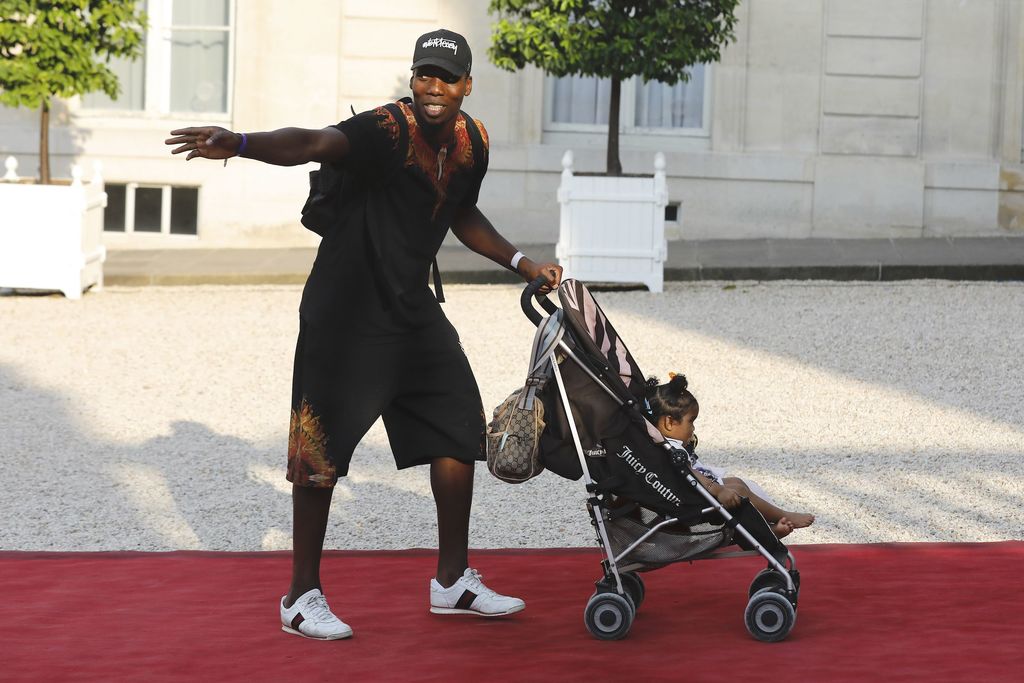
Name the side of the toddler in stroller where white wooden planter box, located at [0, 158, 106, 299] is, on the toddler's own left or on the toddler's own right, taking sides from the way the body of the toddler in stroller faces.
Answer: on the toddler's own left

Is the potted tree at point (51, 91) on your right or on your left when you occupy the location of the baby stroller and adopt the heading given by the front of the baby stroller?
on your left

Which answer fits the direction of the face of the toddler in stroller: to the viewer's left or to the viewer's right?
to the viewer's right

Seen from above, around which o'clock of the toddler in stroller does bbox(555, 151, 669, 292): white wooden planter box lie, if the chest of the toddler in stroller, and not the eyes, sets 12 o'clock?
The white wooden planter box is roughly at 9 o'clock from the toddler in stroller.

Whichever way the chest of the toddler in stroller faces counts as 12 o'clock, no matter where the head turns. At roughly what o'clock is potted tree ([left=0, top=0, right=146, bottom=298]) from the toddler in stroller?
The potted tree is roughly at 8 o'clock from the toddler in stroller.

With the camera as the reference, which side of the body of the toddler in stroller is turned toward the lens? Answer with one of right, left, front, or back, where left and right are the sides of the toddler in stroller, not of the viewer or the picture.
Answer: right

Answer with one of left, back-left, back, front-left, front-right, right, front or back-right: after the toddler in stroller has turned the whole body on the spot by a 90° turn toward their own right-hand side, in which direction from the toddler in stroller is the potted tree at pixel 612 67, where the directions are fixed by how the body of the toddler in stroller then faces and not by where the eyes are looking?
back

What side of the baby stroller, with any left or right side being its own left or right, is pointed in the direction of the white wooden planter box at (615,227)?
left

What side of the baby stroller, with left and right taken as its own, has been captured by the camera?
right
